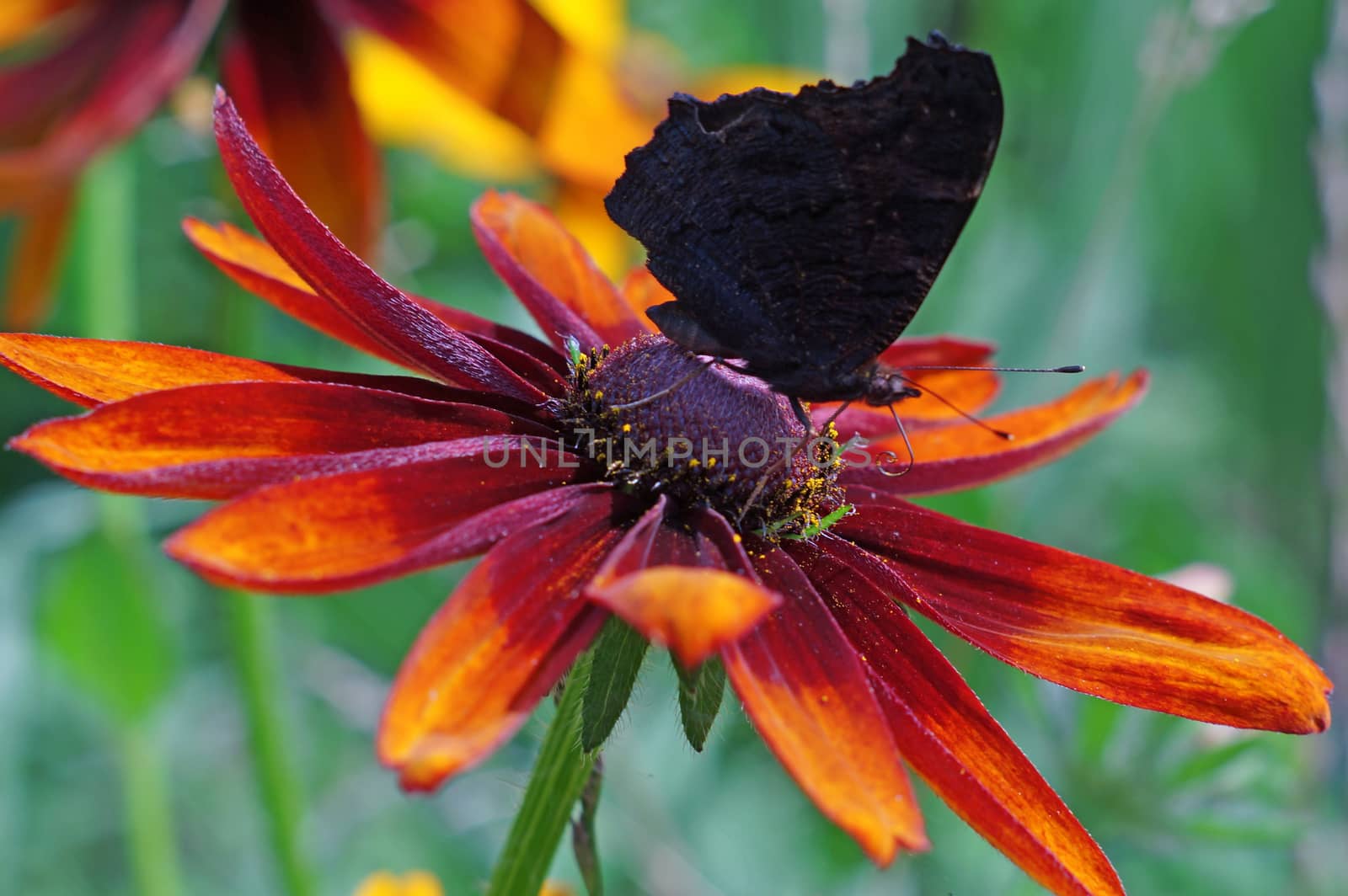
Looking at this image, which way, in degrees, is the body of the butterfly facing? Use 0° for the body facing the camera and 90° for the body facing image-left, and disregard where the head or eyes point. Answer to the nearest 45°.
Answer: approximately 270°

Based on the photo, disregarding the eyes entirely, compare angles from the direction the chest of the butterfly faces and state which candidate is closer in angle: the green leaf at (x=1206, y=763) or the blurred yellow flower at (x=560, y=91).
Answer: the green leaf
